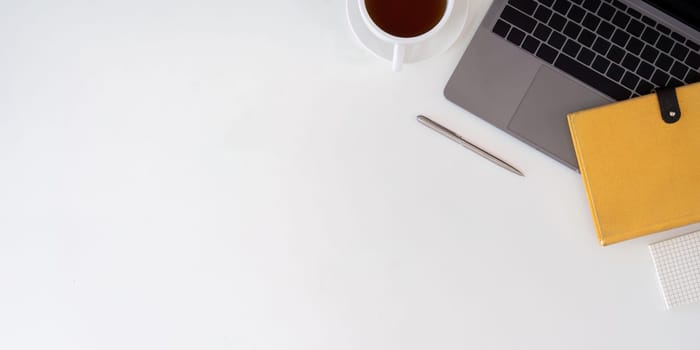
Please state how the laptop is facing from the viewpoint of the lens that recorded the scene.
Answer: facing the viewer and to the left of the viewer
